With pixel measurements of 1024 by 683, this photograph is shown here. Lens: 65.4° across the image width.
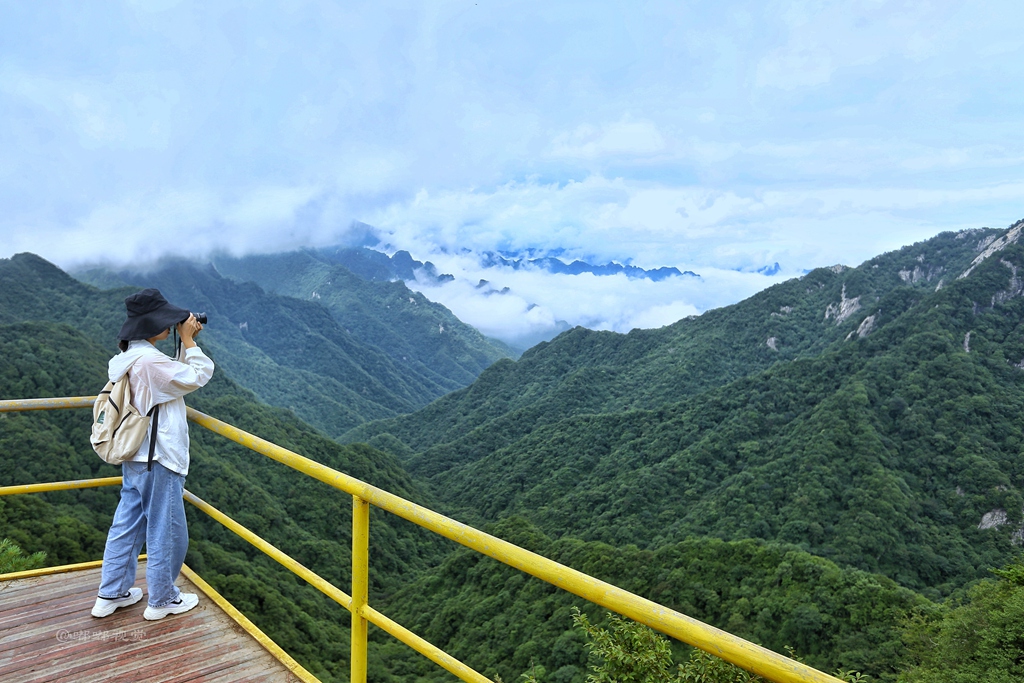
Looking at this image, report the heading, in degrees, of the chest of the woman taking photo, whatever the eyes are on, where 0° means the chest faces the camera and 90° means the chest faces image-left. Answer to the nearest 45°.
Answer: approximately 270°

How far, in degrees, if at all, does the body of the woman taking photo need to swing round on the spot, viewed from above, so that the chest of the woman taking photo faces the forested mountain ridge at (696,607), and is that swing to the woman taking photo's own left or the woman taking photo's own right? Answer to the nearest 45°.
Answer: approximately 45° to the woman taking photo's own left
